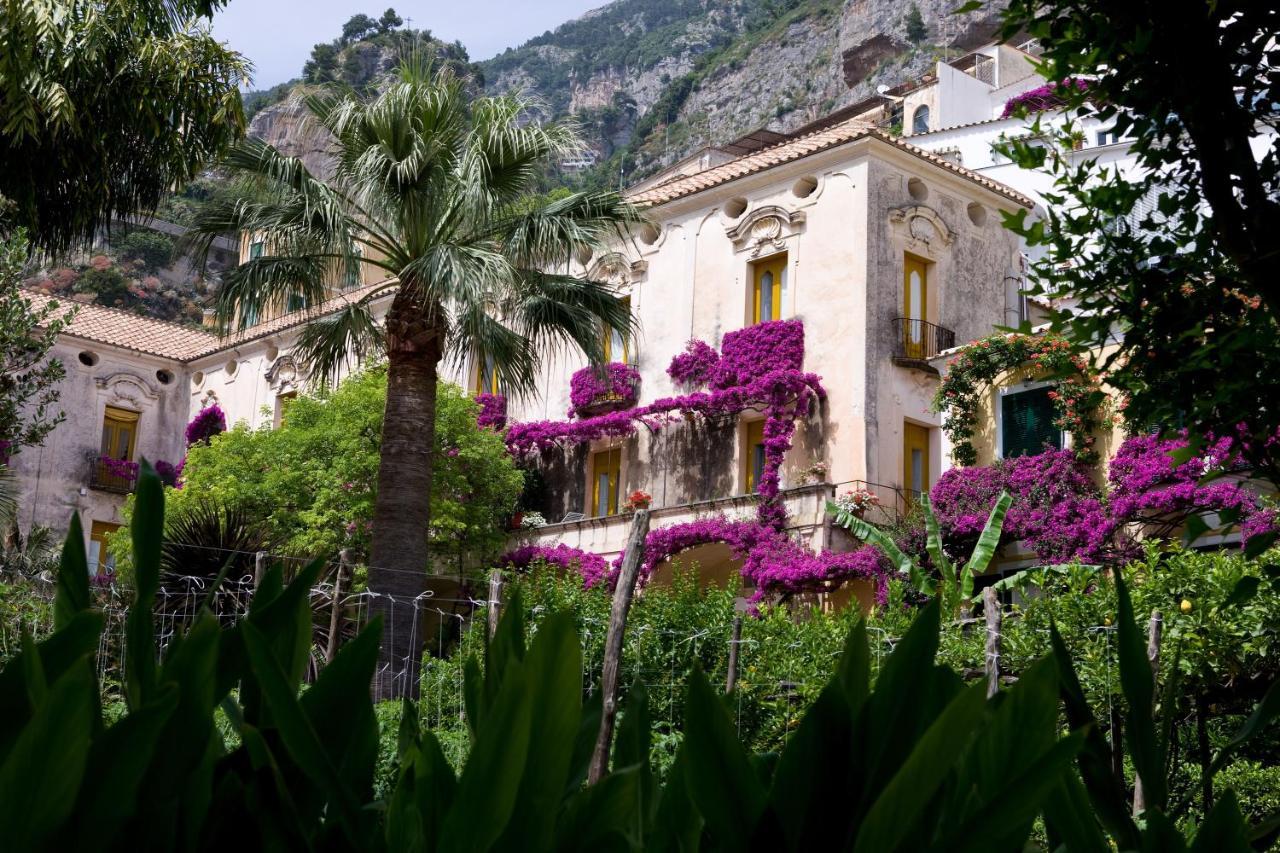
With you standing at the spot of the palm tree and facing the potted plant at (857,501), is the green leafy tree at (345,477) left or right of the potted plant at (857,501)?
left

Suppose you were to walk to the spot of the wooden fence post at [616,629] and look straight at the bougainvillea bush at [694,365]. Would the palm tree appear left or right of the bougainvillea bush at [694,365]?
left

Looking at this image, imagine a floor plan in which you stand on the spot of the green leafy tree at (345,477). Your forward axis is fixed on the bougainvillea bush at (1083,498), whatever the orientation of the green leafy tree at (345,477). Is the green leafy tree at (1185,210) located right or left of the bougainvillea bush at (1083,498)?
right

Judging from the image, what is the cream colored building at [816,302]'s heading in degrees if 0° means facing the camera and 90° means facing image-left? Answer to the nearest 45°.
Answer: approximately 45°
